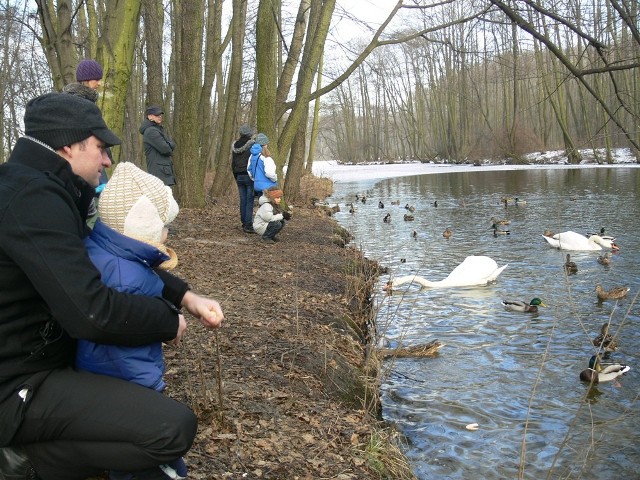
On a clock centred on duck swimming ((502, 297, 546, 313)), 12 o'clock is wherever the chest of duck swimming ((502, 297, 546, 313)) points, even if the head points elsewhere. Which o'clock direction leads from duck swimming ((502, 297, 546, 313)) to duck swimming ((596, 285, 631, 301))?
duck swimming ((596, 285, 631, 301)) is roughly at 11 o'clock from duck swimming ((502, 297, 546, 313)).

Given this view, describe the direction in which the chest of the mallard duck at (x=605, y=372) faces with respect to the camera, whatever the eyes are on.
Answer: to the viewer's left

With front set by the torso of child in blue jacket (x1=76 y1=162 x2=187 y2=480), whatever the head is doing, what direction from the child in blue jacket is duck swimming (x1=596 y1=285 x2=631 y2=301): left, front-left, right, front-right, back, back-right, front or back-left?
front-left

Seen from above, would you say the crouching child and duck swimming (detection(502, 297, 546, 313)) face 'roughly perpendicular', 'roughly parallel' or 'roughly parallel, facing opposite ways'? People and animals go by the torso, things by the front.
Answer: roughly parallel

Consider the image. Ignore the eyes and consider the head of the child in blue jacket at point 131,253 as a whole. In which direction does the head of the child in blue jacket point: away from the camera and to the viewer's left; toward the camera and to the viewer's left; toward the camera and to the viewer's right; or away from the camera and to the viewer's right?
away from the camera and to the viewer's right

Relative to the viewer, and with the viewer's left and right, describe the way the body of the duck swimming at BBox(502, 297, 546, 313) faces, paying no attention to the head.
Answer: facing to the right of the viewer

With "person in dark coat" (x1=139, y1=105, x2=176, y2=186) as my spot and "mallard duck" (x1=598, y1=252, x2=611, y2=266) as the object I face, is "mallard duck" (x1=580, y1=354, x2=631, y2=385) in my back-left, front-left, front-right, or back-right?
front-right

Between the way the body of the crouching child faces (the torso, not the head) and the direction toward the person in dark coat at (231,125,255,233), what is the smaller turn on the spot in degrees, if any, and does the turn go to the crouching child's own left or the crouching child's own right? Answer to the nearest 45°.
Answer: approximately 135° to the crouching child's own left

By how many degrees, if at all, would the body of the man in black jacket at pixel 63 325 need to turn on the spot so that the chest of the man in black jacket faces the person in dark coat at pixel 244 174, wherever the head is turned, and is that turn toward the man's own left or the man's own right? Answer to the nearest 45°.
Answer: approximately 90° to the man's own left

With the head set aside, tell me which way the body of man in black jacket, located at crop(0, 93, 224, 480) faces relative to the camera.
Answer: to the viewer's right

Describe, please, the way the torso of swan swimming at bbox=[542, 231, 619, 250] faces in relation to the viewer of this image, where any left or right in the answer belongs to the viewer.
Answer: facing to the right of the viewer

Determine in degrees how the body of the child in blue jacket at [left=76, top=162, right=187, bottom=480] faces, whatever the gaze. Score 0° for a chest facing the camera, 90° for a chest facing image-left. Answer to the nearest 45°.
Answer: approximately 270°

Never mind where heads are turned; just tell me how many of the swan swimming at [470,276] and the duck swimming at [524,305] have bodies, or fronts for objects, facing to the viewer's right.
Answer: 1

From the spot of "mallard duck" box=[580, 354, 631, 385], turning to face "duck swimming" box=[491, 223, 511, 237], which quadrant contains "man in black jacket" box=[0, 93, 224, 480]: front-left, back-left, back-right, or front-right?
back-left
